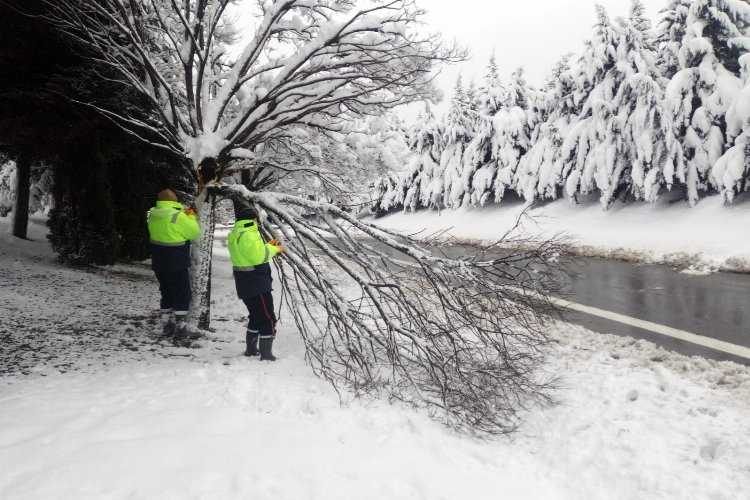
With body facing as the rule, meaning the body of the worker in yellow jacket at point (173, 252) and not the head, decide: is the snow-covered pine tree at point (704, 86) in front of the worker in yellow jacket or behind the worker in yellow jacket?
in front

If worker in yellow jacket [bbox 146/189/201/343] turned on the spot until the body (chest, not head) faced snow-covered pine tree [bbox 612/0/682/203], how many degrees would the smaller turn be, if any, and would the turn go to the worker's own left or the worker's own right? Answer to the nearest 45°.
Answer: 0° — they already face it

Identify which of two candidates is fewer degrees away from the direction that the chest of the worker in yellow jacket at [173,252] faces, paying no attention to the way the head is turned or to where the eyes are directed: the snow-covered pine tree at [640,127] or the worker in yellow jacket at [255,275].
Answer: the snow-covered pine tree

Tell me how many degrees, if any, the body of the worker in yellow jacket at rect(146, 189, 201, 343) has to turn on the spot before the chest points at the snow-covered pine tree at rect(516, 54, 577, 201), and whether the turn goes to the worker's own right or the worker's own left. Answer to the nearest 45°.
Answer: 0° — they already face it

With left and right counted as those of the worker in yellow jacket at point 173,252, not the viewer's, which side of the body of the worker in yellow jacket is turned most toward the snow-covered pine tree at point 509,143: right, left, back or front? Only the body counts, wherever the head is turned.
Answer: front

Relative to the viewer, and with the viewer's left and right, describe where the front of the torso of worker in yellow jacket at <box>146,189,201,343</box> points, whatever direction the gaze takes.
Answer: facing away from the viewer and to the right of the viewer

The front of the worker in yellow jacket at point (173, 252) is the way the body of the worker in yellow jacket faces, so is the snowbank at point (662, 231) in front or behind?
in front
